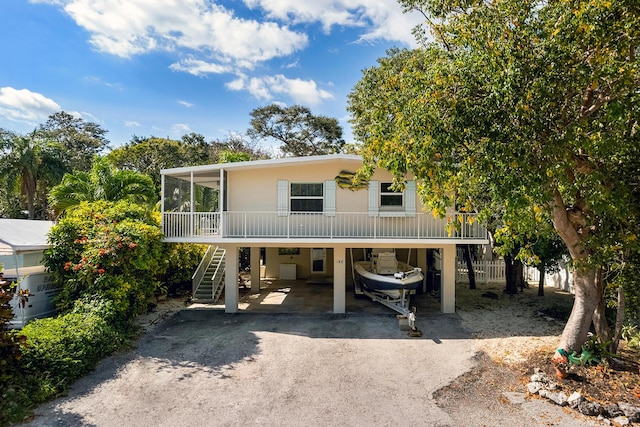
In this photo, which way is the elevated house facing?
toward the camera

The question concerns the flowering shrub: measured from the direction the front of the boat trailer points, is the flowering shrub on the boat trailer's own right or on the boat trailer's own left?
on the boat trailer's own right

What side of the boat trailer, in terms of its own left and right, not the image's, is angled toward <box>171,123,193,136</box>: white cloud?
back

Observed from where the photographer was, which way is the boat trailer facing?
facing the viewer and to the right of the viewer

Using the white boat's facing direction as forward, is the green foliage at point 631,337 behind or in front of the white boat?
in front

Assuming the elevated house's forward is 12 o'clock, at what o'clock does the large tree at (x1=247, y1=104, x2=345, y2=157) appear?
The large tree is roughly at 6 o'clock from the elevated house.

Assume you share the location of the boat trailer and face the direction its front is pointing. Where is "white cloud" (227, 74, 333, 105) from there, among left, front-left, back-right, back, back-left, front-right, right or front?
back

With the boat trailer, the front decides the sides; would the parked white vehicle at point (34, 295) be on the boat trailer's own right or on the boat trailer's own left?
on the boat trailer's own right

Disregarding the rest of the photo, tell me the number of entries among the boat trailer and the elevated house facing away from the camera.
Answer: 0

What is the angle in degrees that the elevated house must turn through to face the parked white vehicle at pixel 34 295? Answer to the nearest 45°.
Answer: approximately 90° to its right

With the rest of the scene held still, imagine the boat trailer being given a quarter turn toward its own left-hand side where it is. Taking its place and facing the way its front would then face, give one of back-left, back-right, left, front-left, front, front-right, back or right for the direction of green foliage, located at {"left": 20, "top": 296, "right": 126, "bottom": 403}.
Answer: back

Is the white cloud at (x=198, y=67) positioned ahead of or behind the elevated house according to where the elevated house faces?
behind

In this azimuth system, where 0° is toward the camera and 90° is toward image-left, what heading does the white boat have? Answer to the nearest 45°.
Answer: approximately 315°
